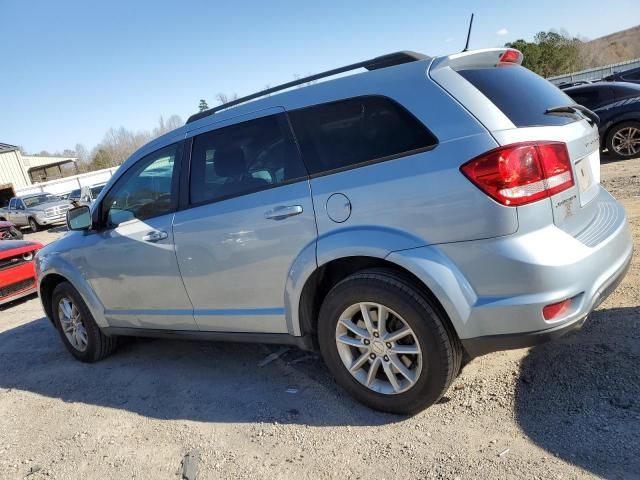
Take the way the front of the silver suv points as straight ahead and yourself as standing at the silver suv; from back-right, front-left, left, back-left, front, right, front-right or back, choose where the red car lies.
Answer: front

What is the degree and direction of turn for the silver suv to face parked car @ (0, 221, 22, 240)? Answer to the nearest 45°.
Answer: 0° — it already faces it

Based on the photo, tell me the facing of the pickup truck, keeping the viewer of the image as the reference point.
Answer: facing the viewer and to the right of the viewer

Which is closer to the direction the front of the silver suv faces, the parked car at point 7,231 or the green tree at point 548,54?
the parked car

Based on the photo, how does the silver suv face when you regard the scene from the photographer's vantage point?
facing away from the viewer and to the left of the viewer

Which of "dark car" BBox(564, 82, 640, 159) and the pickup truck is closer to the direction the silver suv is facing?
the pickup truck

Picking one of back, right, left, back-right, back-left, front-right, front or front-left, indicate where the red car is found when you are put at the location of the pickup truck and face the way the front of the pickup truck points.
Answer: front-right

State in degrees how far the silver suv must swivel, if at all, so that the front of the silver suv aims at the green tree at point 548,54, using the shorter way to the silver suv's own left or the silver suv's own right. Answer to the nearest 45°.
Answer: approximately 90° to the silver suv's own right

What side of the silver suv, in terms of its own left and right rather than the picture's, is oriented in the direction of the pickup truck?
front

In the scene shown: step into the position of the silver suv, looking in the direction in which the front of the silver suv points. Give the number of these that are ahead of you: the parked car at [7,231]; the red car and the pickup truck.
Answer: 3

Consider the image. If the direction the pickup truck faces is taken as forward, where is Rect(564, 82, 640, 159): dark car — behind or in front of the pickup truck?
in front
